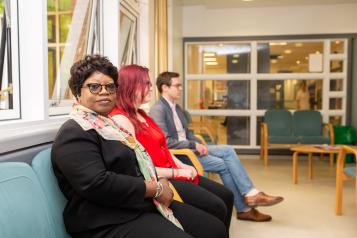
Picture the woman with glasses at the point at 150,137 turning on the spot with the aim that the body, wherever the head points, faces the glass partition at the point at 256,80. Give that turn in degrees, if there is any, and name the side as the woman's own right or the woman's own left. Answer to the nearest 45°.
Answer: approximately 90° to the woman's own left

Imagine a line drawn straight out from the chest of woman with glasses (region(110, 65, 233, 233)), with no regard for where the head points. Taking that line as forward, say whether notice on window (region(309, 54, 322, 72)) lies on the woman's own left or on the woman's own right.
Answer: on the woman's own left

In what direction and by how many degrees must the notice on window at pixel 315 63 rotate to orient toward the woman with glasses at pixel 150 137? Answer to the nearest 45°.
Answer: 0° — it already faces them

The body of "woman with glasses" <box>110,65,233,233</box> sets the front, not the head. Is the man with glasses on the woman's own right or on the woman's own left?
on the woman's own left

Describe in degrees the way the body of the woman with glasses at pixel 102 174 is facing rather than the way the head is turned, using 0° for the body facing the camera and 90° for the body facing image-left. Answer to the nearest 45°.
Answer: approximately 315°

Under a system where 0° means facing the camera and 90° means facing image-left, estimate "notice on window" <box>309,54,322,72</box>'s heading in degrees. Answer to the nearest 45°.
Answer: approximately 0°

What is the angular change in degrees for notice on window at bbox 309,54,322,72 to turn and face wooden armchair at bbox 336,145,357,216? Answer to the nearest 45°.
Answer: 0° — it already faces it

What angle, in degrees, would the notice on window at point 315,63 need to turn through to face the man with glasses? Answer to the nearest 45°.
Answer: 0° — it already faces them

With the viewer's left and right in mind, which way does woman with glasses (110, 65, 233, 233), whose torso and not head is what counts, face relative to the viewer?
facing to the right of the viewer
